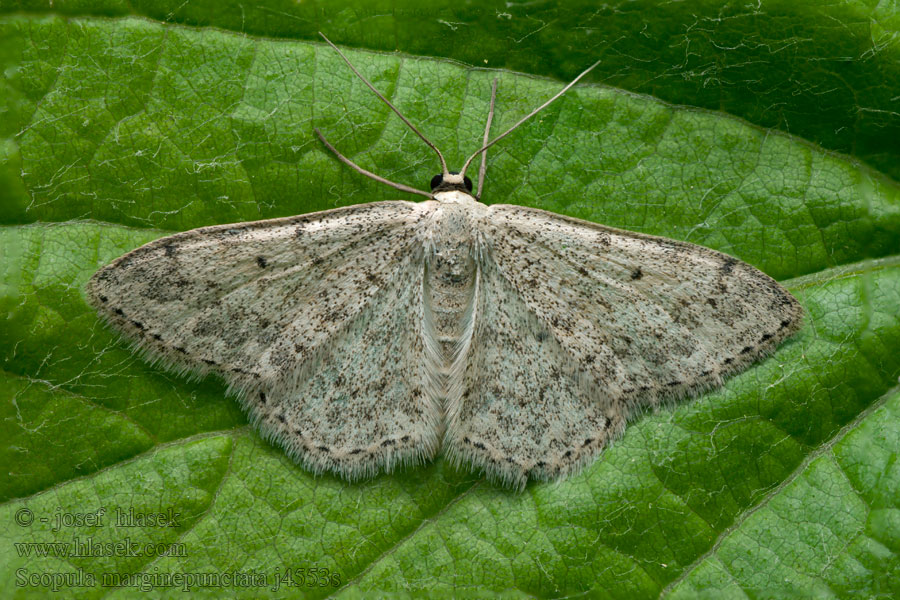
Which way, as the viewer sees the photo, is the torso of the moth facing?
away from the camera
